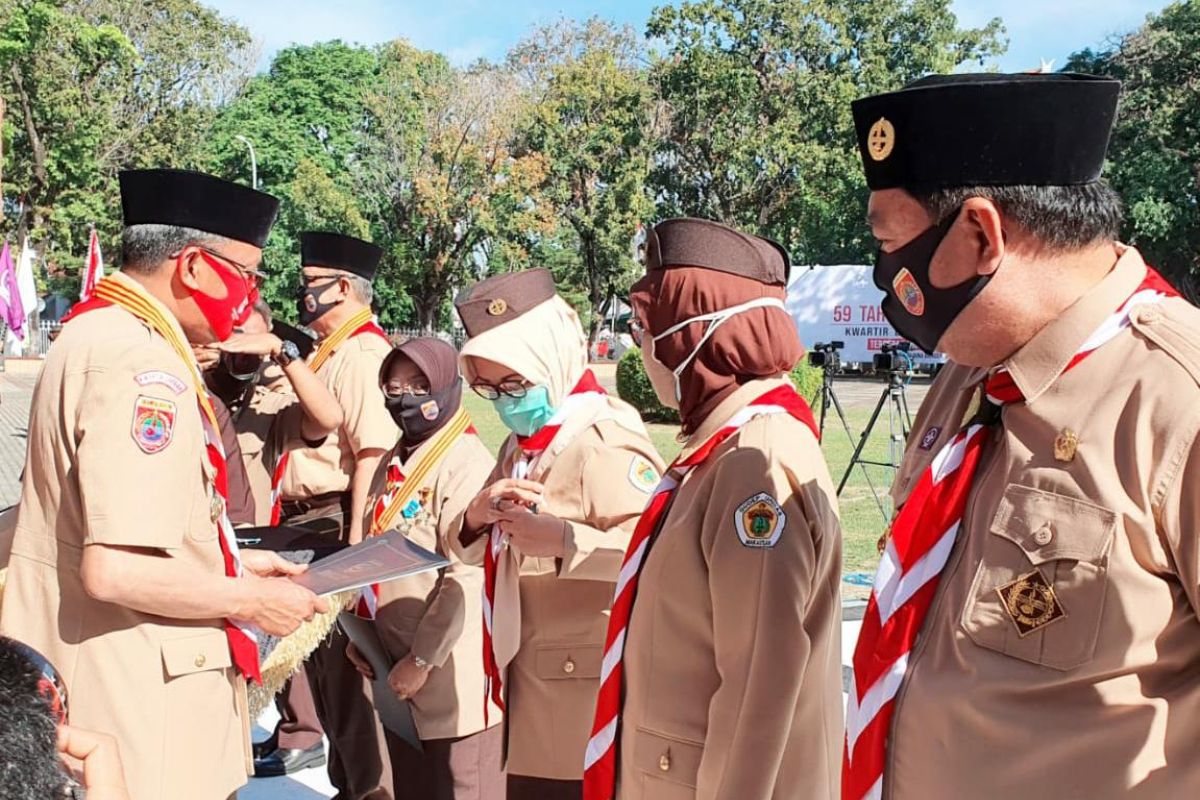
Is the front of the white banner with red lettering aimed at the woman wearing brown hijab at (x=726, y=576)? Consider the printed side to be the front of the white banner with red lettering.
yes

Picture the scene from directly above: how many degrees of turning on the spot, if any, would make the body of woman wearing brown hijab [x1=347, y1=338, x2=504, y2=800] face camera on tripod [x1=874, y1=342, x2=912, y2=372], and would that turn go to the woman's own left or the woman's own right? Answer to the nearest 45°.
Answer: approximately 180°

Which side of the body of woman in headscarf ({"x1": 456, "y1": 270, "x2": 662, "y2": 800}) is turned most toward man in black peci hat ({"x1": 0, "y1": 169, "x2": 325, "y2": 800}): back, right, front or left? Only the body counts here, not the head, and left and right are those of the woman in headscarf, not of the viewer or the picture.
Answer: front

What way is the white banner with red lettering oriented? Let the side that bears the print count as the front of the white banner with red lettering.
toward the camera

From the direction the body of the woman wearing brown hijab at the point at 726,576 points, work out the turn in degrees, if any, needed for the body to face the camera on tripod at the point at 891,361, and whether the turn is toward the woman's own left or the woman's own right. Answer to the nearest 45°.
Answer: approximately 90° to the woman's own right

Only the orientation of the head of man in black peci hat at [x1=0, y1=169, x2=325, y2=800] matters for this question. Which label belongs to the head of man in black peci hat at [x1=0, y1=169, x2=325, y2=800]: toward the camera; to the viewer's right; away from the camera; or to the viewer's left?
to the viewer's right

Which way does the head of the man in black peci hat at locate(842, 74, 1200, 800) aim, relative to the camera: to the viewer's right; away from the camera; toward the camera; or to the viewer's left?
to the viewer's left

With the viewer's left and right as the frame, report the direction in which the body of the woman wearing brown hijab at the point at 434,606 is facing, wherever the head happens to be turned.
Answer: facing the viewer and to the left of the viewer

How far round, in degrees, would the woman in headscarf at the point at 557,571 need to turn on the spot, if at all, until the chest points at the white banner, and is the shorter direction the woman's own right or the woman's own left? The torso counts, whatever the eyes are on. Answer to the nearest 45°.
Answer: approximately 135° to the woman's own right

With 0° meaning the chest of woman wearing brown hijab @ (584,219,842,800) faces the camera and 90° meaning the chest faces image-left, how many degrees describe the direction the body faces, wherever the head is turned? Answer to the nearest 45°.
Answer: approximately 90°

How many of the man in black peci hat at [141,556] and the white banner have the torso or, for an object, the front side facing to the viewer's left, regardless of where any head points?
0

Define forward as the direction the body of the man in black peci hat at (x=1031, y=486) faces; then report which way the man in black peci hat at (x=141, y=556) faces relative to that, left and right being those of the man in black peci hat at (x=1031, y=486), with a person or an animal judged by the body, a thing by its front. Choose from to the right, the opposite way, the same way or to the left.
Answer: the opposite way

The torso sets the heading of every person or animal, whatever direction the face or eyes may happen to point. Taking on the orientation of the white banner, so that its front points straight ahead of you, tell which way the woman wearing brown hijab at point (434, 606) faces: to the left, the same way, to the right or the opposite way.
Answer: the same way

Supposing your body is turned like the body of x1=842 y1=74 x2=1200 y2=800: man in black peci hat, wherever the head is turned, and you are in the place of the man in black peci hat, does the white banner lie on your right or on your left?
on your right

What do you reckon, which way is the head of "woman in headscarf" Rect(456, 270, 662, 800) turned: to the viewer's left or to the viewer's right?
to the viewer's left
